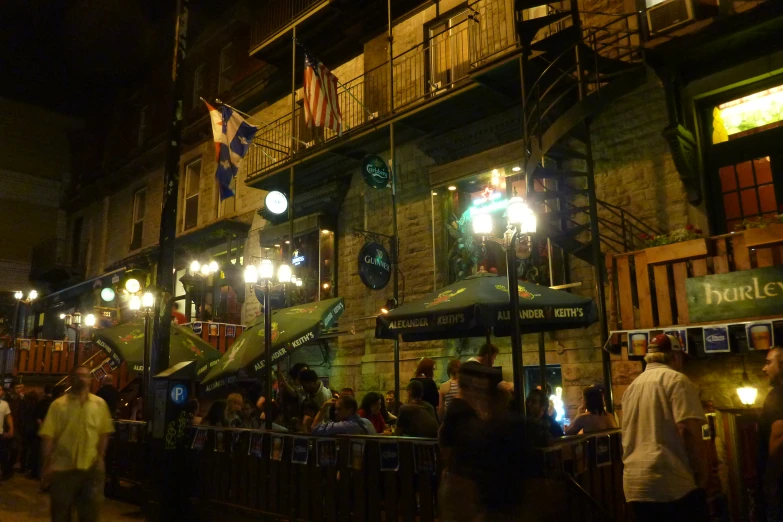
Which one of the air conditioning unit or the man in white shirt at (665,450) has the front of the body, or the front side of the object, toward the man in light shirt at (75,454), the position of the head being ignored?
the air conditioning unit

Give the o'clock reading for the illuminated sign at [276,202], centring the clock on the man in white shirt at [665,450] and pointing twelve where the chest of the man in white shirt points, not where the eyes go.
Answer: The illuminated sign is roughly at 9 o'clock from the man in white shirt.

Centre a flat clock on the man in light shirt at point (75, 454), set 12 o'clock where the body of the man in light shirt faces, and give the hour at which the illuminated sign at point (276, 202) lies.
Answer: The illuminated sign is roughly at 7 o'clock from the man in light shirt.

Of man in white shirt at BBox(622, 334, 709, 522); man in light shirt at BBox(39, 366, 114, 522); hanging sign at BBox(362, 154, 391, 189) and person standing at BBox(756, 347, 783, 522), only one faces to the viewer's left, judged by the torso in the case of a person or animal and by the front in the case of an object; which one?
the person standing

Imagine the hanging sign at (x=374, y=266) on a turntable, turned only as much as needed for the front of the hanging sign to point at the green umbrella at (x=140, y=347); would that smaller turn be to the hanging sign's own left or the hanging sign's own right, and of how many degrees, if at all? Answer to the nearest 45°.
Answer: approximately 135° to the hanging sign's own right

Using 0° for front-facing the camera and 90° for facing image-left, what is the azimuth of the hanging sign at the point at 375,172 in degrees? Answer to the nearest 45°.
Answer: approximately 315°

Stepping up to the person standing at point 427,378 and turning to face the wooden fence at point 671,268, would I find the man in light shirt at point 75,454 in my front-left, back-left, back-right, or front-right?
back-right
